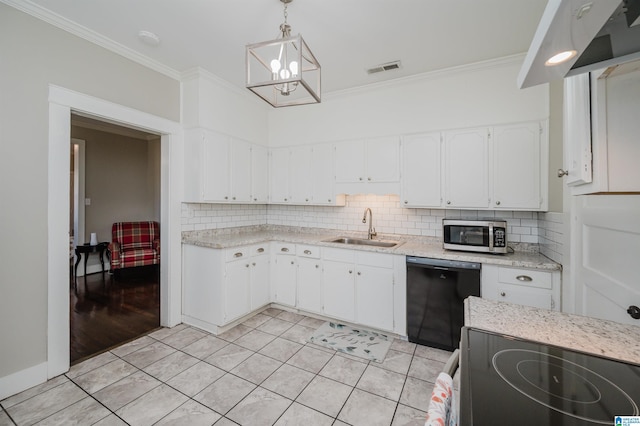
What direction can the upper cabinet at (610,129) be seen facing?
to the viewer's left

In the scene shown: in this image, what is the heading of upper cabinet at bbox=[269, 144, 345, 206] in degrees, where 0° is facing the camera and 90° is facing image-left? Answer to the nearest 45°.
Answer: approximately 45°

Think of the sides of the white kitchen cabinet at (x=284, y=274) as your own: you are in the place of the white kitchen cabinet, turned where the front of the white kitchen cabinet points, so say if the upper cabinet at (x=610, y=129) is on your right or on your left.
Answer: on your left

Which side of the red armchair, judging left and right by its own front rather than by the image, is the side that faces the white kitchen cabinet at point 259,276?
front

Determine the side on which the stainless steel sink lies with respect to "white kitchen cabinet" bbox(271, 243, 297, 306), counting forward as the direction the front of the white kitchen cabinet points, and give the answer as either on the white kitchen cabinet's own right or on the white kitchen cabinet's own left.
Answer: on the white kitchen cabinet's own left

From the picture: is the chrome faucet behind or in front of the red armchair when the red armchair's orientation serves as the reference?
in front
